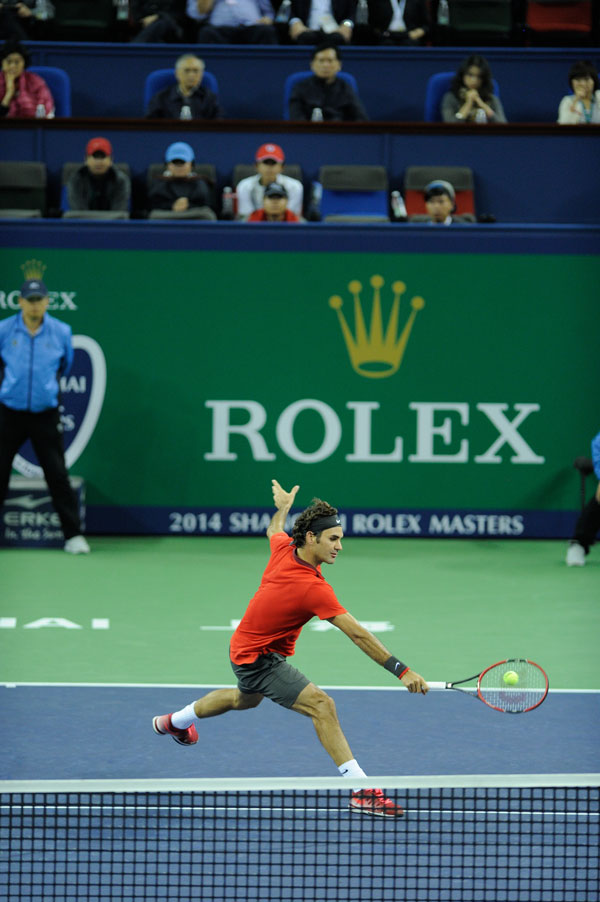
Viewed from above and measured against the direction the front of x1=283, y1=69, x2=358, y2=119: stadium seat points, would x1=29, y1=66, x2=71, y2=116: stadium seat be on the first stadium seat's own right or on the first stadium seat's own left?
on the first stadium seat's own right

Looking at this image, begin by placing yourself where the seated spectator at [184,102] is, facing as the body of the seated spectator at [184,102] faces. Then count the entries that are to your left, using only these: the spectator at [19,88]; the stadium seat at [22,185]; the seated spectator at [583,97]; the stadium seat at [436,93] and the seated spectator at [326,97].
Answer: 3

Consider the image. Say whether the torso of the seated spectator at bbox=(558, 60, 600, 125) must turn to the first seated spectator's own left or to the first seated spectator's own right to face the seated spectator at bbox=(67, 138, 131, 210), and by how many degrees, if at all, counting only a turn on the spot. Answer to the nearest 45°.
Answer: approximately 45° to the first seated spectator's own right

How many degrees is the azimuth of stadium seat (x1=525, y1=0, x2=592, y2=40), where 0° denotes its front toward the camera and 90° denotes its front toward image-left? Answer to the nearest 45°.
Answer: approximately 0°

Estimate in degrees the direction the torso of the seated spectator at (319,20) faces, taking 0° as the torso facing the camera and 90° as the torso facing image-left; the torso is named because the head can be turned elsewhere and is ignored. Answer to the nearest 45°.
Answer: approximately 0°

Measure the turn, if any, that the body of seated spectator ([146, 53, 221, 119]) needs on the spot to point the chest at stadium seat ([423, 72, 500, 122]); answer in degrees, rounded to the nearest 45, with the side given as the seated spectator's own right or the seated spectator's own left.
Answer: approximately 90° to the seated spectator's own left

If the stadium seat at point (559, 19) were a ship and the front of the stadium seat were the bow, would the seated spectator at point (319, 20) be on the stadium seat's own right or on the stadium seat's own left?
on the stadium seat's own right

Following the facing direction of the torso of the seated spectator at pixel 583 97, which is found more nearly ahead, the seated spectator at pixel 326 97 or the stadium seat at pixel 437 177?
the stadium seat
